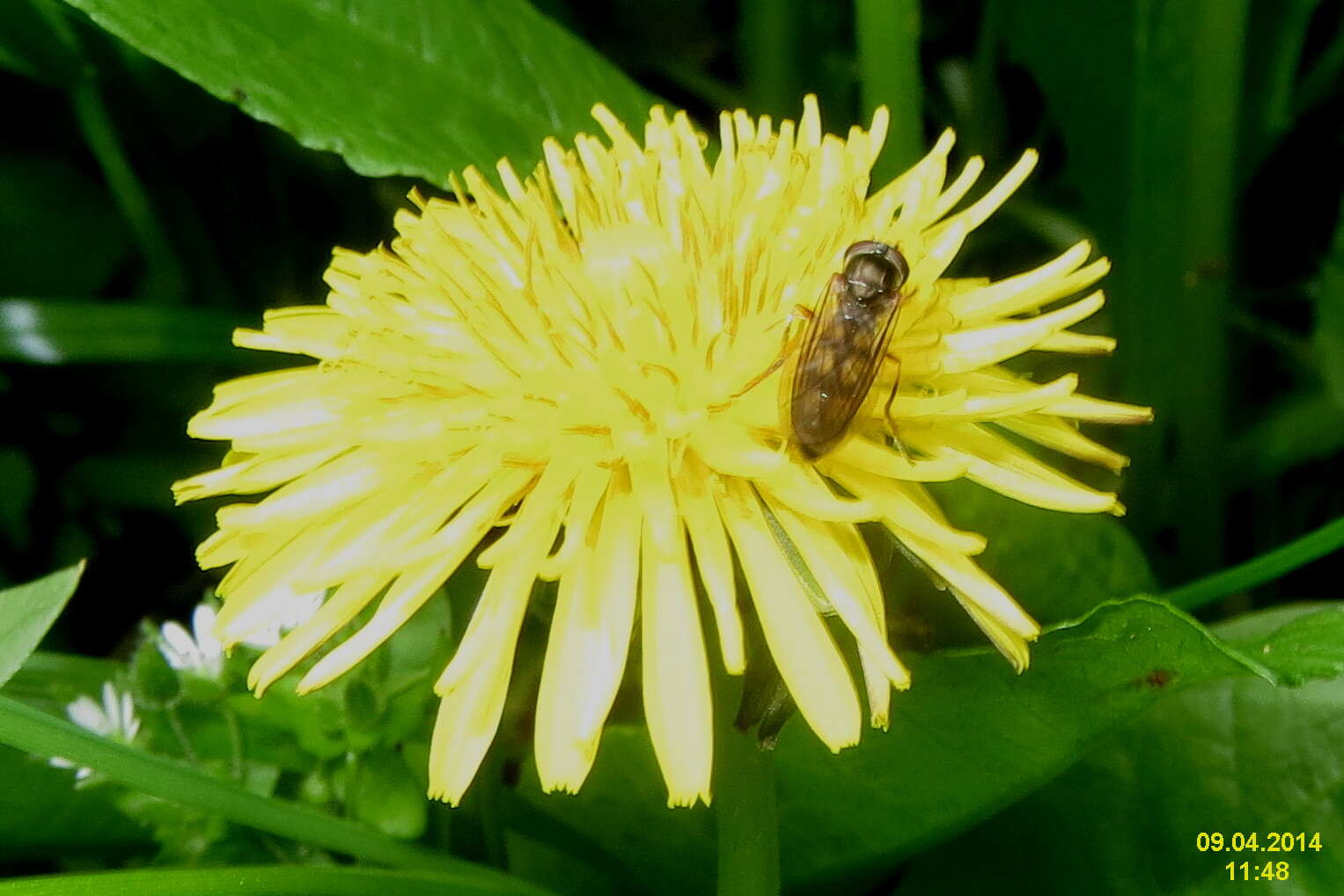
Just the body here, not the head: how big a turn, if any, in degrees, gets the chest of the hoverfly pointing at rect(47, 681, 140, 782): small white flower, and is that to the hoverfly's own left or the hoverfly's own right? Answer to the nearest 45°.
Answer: approximately 90° to the hoverfly's own left

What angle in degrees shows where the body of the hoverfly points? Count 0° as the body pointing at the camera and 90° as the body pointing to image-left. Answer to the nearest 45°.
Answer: approximately 180°
